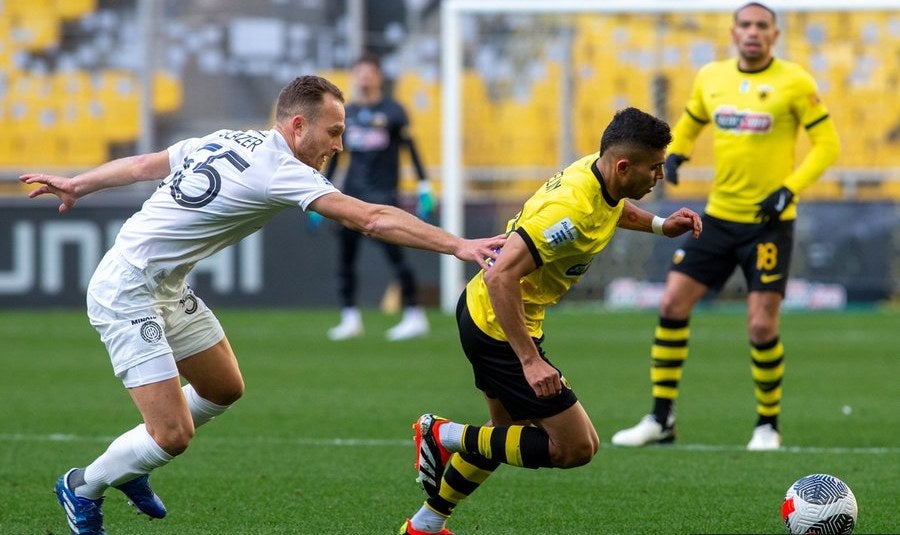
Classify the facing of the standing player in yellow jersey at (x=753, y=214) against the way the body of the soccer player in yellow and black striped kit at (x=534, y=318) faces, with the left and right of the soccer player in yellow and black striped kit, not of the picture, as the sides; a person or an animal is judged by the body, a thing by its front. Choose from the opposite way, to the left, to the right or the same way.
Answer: to the right

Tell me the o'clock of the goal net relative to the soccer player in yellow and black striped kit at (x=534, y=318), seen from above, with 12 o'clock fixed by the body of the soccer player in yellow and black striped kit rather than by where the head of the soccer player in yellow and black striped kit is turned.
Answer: The goal net is roughly at 9 o'clock from the soccer player in yellow and black striped kit.

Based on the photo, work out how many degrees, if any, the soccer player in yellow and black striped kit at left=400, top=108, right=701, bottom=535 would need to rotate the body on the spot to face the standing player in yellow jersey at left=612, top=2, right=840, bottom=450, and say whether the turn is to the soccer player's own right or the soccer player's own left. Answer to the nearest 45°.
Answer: approximately 45° to the soccer player's own left

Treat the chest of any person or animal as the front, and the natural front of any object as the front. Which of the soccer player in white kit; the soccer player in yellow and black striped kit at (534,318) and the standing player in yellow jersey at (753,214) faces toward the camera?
the standing player in yellow jersey

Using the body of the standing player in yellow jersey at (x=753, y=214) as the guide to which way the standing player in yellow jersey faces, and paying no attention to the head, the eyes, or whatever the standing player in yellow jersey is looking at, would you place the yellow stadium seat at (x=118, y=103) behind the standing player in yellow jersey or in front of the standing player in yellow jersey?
behind

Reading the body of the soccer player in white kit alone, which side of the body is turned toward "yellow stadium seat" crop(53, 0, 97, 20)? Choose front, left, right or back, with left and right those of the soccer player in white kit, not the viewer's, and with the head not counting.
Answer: left

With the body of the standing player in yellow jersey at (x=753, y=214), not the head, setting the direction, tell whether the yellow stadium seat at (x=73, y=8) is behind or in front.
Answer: behind

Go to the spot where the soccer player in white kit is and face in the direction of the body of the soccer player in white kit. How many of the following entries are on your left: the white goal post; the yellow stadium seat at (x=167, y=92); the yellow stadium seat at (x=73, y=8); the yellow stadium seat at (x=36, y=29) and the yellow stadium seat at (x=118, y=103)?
5

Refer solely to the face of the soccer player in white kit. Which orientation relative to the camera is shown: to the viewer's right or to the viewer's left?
to the viewer's right

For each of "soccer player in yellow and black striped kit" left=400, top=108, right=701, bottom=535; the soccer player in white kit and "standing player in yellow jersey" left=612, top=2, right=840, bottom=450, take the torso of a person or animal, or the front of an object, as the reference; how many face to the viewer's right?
2

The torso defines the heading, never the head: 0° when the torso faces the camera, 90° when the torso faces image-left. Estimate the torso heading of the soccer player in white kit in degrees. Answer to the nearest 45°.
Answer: approximately 270°

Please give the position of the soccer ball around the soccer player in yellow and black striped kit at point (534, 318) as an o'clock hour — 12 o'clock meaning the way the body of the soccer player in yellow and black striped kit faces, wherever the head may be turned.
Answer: The soccer ball is roughly at 12 o'clock from the soccer player in yellow and black striped kit.

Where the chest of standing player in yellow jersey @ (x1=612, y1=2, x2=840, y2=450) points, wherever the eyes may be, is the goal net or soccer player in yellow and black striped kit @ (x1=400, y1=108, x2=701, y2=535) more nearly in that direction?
the soccer player in yellow and black striped kit

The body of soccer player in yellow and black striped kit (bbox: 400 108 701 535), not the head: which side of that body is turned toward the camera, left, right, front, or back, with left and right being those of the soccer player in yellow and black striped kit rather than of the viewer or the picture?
right

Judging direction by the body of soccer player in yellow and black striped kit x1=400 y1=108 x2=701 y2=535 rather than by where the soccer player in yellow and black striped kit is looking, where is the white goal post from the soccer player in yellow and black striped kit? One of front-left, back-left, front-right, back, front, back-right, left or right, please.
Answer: left

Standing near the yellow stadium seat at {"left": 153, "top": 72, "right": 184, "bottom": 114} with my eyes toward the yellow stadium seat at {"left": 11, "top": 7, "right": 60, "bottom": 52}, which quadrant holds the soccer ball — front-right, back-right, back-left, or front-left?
back-left
